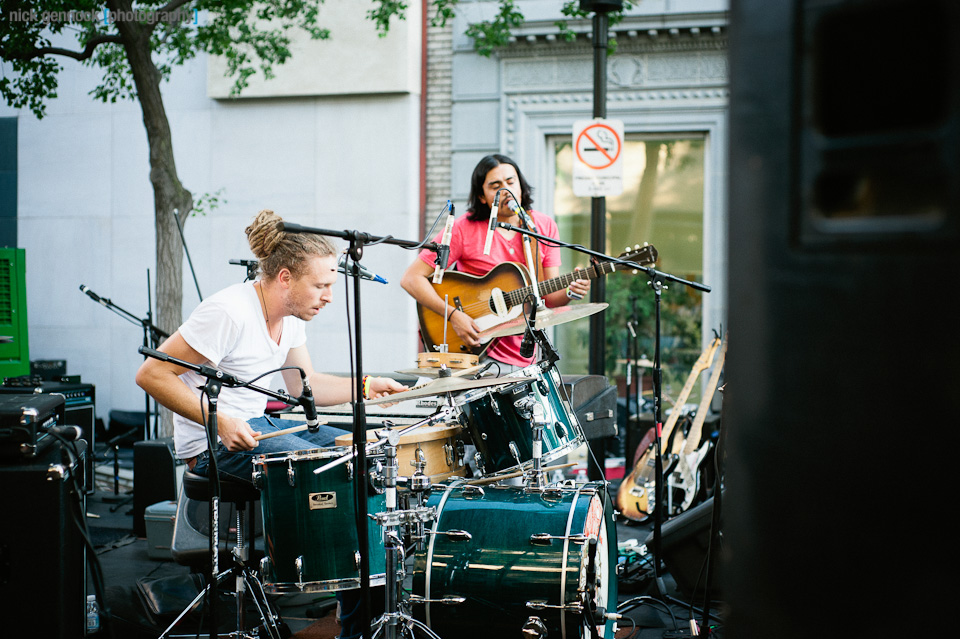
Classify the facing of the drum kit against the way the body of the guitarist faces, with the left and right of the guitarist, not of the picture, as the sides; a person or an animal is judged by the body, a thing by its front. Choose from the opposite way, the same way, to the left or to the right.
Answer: to the left

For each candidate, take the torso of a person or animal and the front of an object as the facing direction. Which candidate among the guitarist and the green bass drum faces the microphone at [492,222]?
the guitarist

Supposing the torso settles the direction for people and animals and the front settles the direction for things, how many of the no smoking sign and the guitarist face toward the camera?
2

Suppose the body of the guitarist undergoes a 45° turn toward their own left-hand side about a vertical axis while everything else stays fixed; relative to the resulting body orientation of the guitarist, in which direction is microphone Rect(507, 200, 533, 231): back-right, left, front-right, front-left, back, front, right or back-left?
front-right

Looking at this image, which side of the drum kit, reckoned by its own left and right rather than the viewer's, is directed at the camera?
right

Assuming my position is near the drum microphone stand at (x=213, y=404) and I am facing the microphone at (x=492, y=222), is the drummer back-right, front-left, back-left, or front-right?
front-left

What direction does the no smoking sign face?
toward the camera

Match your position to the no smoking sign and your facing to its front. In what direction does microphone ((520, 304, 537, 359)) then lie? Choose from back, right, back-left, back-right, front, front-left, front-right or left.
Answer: front

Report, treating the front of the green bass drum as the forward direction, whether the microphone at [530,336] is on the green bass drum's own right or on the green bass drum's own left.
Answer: on the green bass drum's own left

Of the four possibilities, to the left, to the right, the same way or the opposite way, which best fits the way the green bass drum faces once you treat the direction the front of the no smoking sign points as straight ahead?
to the left

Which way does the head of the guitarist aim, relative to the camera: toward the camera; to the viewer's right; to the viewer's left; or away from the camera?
toward the camera

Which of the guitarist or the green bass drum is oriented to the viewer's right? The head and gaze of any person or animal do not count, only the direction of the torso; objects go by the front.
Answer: the green bass drum

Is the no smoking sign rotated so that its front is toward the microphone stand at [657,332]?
yes

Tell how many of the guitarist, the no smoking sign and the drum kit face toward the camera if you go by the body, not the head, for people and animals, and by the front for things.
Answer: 2

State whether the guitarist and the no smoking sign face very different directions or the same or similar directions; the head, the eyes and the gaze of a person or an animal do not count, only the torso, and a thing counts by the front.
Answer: same or similar directions

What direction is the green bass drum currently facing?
to the viewer's right
